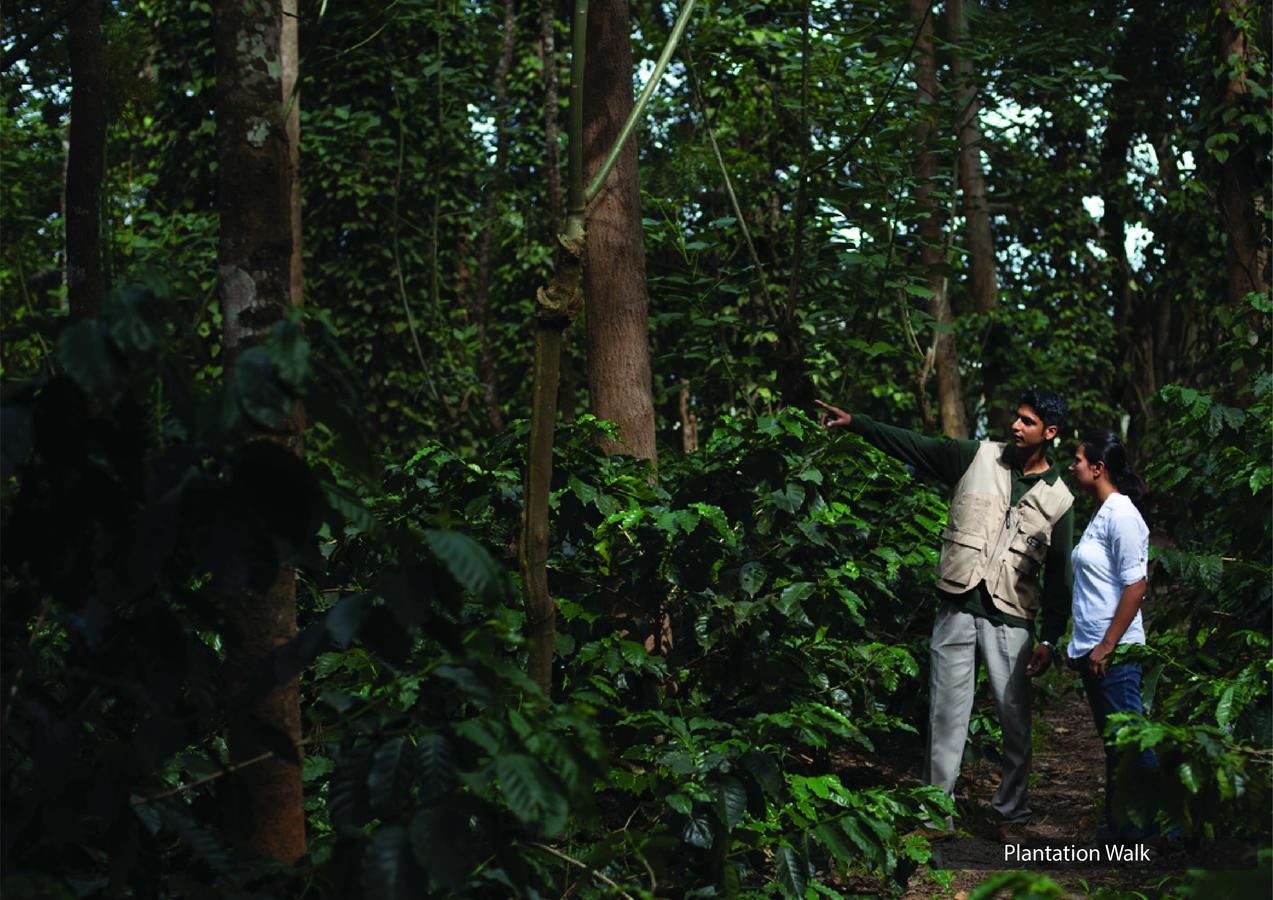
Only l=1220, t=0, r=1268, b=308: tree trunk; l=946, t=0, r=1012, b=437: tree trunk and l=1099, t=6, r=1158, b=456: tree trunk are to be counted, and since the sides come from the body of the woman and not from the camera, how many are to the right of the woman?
3

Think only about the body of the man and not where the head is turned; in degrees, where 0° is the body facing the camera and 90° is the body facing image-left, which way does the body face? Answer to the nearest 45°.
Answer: approximately 0°

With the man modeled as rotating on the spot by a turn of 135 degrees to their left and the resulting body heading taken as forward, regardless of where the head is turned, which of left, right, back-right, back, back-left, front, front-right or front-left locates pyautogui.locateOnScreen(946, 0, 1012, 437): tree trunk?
front-left

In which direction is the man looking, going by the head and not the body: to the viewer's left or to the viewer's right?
to the viewer's left

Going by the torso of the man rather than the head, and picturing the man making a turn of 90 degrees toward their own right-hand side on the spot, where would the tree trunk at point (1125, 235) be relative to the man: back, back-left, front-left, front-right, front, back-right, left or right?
right

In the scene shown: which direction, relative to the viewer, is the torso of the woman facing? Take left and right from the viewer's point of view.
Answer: facing to the left of the viewer

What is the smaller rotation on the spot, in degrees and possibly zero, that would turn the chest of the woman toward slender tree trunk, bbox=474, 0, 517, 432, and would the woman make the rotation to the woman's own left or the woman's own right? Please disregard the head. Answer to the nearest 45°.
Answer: approximately 45° to the woman's own right

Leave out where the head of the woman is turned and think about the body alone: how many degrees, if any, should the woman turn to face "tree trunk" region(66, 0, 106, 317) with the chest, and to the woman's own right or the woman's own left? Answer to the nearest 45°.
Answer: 0° — they already face it

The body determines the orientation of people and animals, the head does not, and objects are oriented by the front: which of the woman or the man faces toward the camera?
the man

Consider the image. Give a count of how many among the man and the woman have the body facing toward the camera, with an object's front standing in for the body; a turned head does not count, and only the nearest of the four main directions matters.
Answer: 1
